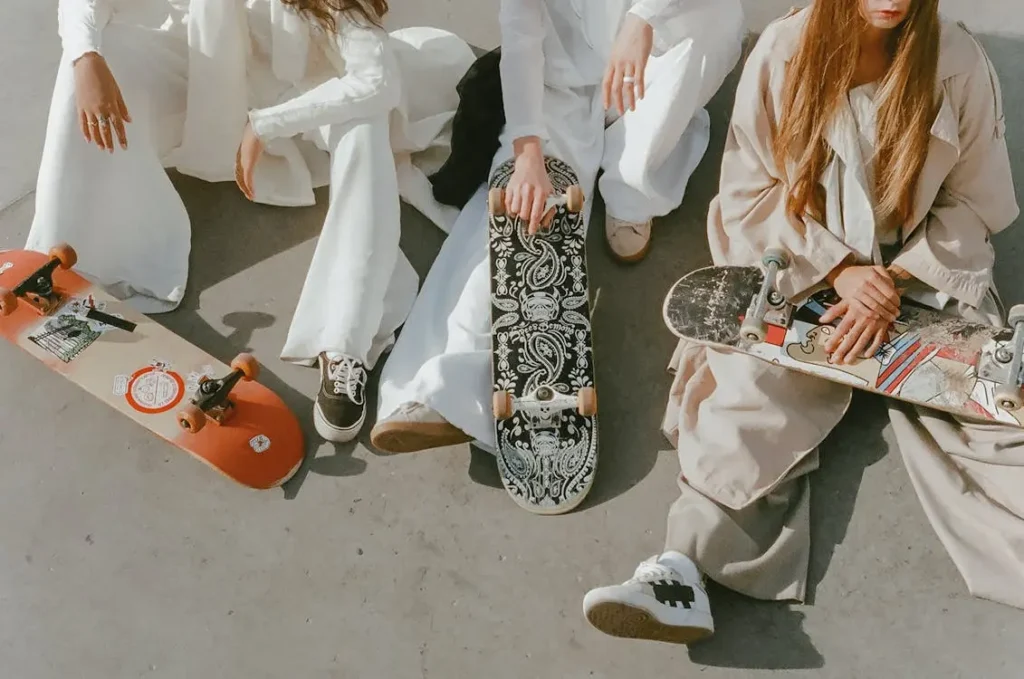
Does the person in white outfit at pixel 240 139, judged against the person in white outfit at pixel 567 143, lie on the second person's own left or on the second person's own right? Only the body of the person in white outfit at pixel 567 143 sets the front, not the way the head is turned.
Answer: on the second person's own right

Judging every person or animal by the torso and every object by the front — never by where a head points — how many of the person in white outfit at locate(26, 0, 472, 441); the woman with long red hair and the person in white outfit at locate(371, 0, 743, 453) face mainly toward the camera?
3

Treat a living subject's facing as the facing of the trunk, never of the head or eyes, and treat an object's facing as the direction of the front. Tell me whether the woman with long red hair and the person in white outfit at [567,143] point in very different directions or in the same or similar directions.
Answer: same or similar directions

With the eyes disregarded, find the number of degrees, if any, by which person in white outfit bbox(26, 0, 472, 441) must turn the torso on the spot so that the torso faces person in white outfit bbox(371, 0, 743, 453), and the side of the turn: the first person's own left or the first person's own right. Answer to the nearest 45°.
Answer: approximately 90° to the first person's own left

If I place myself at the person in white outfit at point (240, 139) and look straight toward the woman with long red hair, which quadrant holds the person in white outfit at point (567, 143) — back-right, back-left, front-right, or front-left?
front-left

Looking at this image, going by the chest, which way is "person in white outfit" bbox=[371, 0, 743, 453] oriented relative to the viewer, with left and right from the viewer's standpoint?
facing the viewer

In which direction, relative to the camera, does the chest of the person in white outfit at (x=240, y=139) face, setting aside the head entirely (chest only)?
toward the camera

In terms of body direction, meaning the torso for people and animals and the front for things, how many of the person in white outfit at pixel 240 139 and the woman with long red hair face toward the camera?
2

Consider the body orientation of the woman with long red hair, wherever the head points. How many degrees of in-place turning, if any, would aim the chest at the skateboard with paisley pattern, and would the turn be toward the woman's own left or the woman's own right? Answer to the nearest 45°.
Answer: approximately 90° to the woman's own right

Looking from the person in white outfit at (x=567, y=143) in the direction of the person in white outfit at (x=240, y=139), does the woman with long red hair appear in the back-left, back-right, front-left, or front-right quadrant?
back-left
